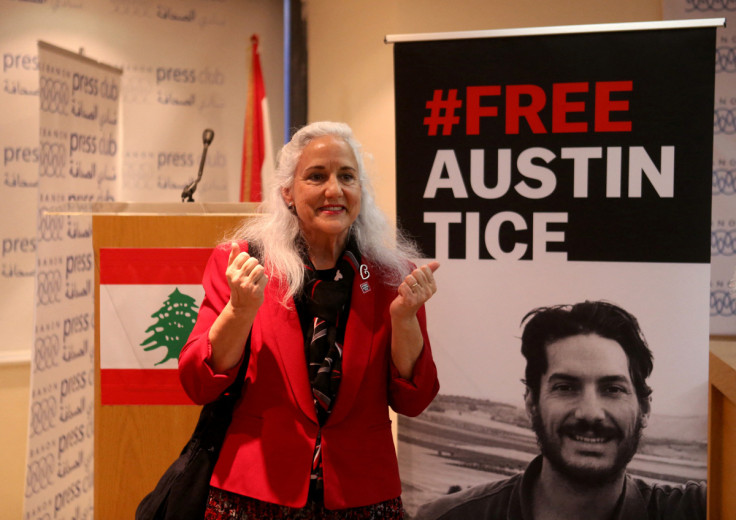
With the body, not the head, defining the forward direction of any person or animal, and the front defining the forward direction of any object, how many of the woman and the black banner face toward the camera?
2

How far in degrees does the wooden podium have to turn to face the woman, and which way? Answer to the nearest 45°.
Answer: approximately 45° to its left

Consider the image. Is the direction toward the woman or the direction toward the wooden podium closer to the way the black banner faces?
the woman

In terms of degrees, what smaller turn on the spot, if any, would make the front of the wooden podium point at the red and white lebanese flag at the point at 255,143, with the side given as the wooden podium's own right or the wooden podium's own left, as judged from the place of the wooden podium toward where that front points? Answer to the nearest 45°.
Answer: approximately 180°

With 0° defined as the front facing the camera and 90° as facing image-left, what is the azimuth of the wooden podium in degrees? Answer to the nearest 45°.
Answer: approximately 0°

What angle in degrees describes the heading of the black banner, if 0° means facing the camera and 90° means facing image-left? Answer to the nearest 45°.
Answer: approximately 0°

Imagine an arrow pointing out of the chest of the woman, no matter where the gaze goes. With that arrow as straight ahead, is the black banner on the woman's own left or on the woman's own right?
on the woman's own left

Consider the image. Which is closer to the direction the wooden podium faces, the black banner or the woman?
the woman

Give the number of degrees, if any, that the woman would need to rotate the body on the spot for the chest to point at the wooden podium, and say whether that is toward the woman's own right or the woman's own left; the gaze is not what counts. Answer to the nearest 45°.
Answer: approximately 135° to the woman's own right
